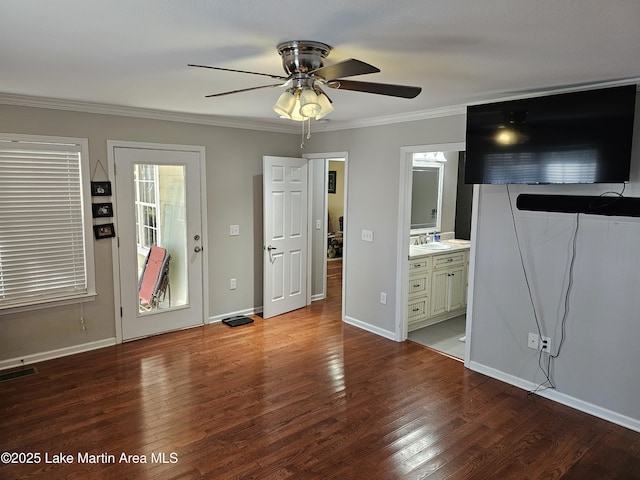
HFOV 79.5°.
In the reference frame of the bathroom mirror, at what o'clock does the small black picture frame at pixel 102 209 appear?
The small black picture frame is roughly at 3 o'clock from the bathroom mirror.

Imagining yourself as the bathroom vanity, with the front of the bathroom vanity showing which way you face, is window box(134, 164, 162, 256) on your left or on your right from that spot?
on your right

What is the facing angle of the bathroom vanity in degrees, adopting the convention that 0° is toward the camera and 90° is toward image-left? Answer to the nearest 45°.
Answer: approximately 315°

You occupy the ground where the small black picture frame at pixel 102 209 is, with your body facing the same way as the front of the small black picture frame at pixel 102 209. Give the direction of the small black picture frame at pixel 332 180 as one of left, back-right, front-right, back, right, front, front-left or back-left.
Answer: back-left

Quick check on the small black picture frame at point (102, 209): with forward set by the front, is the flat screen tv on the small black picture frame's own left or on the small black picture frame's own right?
on the small black picture frame's own left

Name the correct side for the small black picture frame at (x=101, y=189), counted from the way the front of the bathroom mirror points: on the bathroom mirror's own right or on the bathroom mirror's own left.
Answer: on the bathroom mirror's own right

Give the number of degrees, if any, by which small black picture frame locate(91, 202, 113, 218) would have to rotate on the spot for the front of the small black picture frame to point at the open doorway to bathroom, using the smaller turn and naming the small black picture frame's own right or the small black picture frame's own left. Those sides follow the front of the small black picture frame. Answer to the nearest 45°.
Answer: approximately 90° to the small black picture frame's own left

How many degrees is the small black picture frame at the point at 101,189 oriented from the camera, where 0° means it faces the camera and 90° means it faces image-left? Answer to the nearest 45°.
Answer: approximately 0°

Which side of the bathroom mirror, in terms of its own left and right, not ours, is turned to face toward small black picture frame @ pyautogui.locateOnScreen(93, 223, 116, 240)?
right
